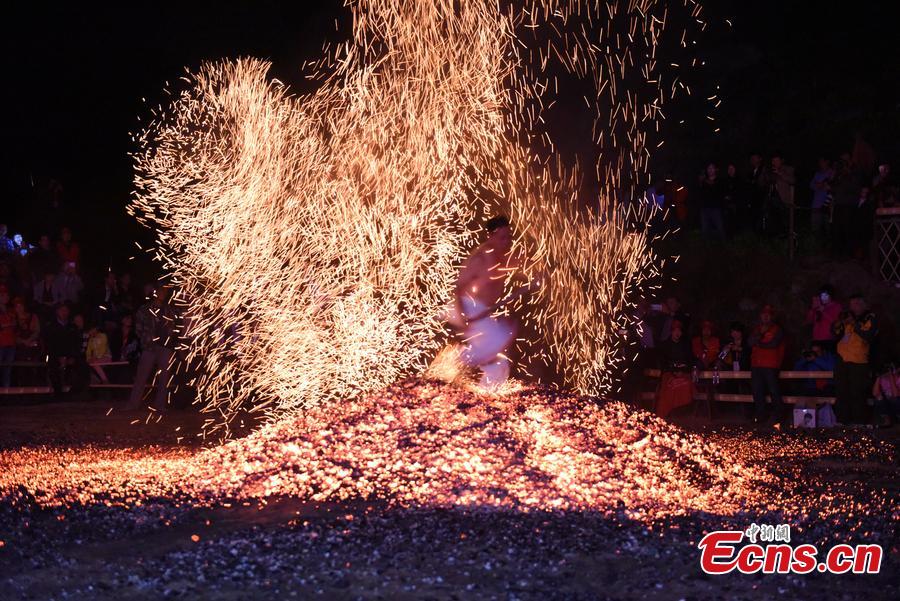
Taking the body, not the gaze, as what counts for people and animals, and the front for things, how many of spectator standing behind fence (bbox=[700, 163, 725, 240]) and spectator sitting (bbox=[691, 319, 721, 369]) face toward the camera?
2

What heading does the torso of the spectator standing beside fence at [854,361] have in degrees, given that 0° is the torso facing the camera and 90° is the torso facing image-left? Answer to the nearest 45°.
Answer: approximately 45°

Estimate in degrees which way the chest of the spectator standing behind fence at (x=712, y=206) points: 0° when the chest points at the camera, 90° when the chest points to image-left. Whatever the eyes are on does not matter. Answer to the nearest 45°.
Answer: approximately 0°

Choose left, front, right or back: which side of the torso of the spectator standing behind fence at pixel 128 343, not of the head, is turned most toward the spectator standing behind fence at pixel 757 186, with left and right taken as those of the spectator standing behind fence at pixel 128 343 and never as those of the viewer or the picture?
left

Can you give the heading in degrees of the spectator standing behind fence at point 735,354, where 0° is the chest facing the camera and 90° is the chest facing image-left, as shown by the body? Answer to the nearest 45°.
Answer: approximately 0°

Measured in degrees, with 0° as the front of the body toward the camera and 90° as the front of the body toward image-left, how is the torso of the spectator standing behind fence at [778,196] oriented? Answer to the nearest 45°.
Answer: approximately 45°

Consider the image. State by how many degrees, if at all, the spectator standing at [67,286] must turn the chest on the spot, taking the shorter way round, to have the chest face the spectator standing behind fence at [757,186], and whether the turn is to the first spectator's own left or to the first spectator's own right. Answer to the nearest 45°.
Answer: approximately 90° to the first spectator's own left
